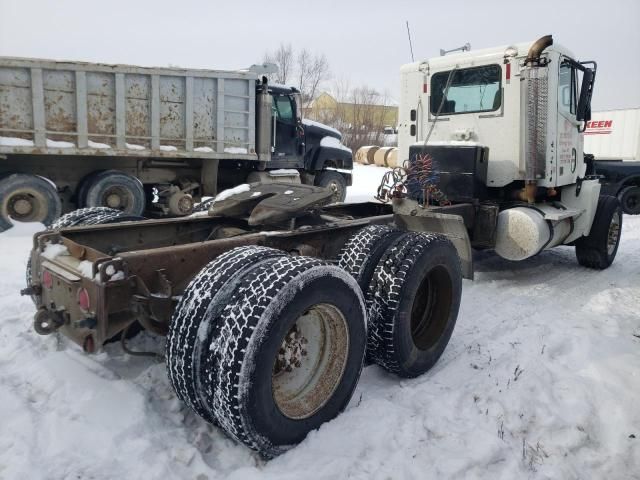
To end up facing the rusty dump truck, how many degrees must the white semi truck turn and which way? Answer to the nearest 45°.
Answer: approximately 135° to its left

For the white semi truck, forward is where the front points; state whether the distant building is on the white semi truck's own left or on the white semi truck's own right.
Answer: on the white semi truck's own left

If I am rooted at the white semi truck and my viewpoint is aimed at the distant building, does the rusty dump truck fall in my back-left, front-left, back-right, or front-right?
front-left

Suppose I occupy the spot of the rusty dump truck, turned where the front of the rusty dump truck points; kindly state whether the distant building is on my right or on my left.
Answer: on my left

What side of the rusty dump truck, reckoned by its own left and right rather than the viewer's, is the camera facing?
right

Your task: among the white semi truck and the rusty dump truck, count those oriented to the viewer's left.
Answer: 0

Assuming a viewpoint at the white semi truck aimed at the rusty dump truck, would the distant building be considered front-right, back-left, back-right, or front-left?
front-right

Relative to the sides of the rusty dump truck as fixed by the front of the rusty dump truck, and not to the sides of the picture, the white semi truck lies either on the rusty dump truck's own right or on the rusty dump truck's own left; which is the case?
on the rusty dump truck's own right

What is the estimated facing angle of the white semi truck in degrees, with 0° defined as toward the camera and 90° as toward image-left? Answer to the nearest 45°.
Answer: approximately 225°

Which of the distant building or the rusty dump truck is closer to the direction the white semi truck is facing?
the distant building
